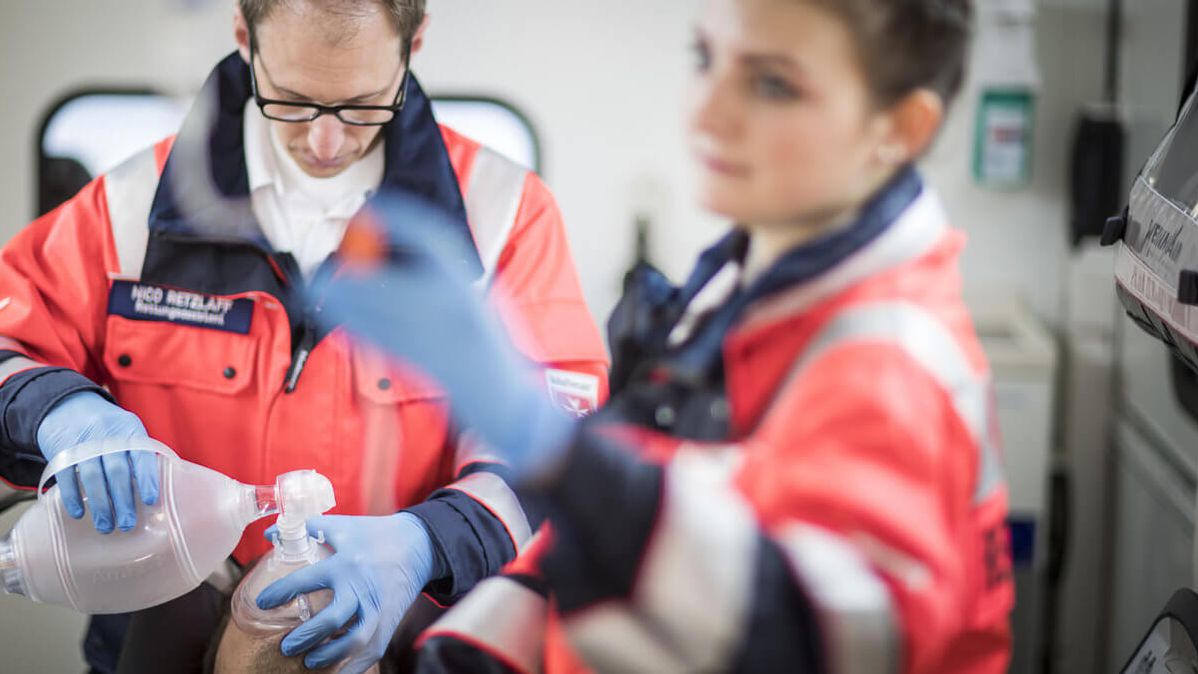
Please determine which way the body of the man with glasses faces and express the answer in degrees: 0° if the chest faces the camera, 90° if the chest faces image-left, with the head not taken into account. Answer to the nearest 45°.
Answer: approximately 0°

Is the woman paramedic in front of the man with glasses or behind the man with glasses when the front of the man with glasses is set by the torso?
in front
